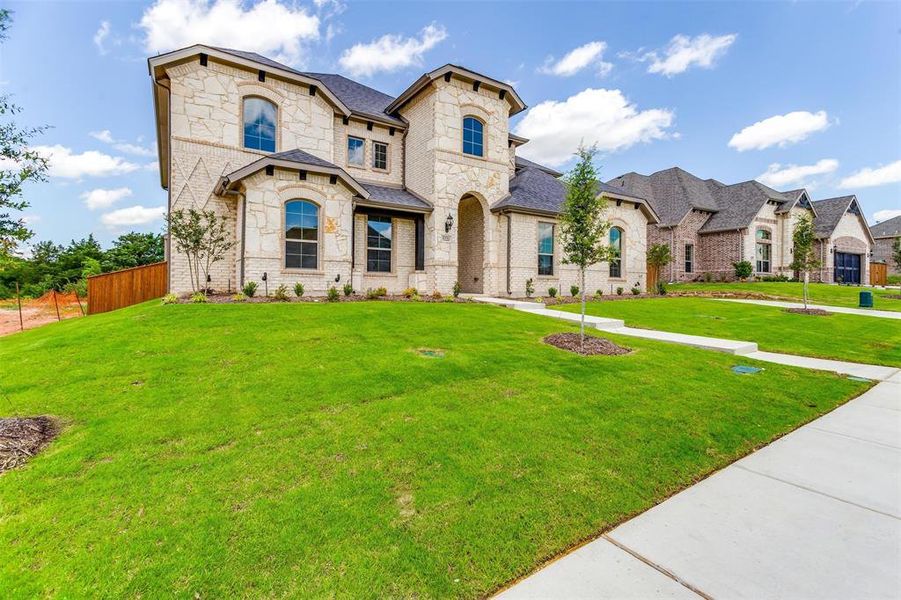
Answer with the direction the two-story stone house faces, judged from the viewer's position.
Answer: facing the viewer and to the right of the viewer

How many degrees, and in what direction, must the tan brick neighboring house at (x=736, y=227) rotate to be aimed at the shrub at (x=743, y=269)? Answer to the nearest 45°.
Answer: approximately 45° to its right

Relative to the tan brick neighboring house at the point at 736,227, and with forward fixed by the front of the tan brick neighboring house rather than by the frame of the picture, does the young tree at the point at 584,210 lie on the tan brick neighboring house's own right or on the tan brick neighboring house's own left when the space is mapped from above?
on the tan brick neighboring house's own right

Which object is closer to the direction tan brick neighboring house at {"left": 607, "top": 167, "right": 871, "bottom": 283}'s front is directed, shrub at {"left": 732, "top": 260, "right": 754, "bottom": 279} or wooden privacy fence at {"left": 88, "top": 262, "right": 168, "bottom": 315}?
the shrub

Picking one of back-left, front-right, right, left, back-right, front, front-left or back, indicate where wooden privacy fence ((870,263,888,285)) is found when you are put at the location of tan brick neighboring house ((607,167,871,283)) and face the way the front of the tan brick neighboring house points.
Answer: left

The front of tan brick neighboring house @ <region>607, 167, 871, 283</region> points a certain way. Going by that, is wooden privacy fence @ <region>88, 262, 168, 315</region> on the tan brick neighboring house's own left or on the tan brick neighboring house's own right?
on the tan brick neighboring house's own right

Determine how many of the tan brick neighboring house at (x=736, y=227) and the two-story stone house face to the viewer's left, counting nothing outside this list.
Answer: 0
